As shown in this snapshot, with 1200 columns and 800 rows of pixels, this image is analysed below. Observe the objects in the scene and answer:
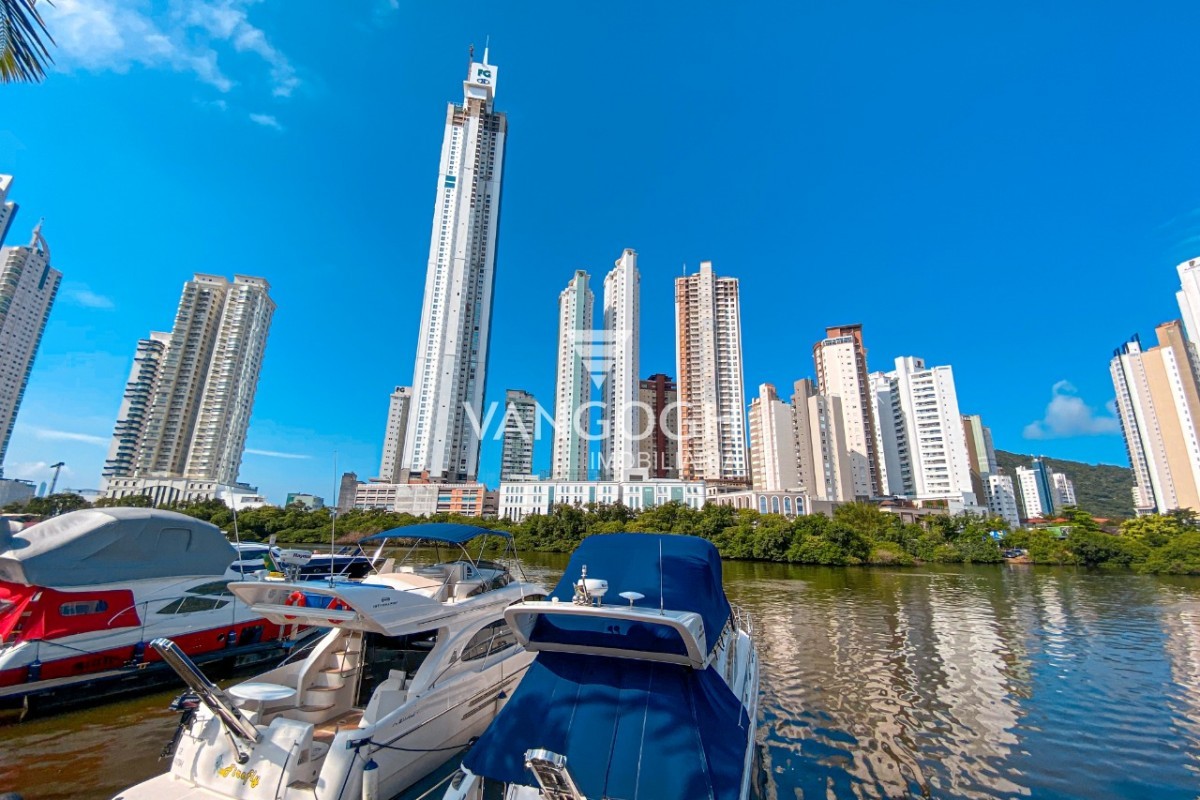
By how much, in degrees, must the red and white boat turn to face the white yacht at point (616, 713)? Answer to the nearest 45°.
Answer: approximately 135° to its right

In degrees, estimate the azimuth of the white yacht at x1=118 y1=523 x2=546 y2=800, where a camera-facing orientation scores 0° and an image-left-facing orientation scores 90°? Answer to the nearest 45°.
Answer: approximately 225°

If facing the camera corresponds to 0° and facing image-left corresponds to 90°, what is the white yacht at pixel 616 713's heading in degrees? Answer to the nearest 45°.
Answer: approximately 180°

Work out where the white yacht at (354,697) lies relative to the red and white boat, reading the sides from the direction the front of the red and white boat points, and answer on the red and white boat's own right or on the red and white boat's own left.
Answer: on the red and white boat's own right

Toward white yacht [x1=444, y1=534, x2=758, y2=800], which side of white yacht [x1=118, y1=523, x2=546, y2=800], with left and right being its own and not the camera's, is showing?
right

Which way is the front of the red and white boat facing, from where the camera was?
facing away from the viewer and to the right of the viewer

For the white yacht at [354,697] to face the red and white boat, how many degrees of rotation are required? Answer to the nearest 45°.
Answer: approximately 90° to its left

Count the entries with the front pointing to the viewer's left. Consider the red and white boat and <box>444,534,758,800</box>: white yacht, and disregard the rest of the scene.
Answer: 0

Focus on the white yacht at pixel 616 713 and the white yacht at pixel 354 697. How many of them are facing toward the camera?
0
